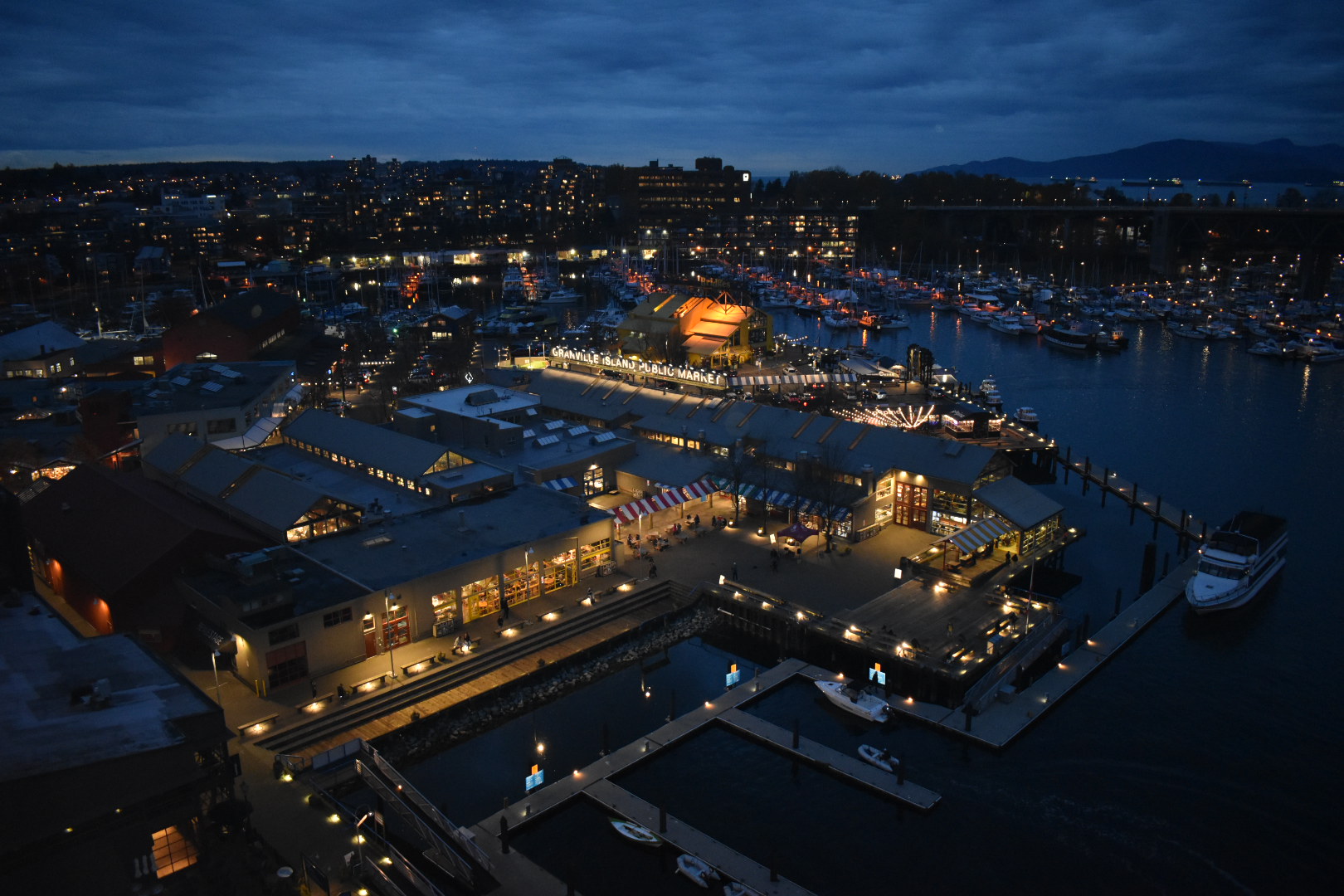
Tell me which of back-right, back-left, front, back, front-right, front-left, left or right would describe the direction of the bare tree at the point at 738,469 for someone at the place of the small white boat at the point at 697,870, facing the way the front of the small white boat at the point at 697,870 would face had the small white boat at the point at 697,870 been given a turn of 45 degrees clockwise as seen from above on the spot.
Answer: front

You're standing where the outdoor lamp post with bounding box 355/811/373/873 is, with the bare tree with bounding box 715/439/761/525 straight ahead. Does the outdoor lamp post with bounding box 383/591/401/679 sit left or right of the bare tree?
left

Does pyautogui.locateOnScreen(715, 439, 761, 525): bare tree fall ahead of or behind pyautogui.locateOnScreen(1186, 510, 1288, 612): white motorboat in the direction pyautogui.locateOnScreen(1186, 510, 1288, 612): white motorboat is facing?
ahead

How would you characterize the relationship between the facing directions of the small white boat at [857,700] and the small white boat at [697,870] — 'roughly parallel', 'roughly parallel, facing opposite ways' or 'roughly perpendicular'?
roughly parallel

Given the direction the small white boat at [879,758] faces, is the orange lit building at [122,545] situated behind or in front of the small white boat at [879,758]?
in front

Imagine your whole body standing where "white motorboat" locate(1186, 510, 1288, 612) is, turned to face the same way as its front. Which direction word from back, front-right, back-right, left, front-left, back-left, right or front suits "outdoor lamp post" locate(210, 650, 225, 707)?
front

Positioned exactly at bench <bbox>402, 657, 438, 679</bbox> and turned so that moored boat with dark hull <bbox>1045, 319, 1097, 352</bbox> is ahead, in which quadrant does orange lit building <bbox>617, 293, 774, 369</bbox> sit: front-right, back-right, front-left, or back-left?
front-left

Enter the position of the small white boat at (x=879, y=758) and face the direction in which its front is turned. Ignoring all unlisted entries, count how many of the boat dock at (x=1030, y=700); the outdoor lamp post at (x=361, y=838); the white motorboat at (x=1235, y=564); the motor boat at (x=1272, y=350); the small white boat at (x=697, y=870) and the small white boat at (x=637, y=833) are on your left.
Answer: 3

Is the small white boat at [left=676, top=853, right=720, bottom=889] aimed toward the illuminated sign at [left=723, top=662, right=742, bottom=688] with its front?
no

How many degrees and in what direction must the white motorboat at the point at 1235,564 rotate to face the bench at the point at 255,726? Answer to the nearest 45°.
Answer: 0° — it already faces it

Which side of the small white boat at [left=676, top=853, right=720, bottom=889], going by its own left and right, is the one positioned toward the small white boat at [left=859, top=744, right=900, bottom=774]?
right

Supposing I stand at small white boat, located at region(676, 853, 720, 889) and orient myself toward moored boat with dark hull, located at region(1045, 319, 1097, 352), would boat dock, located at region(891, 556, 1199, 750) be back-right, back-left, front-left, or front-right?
front-right

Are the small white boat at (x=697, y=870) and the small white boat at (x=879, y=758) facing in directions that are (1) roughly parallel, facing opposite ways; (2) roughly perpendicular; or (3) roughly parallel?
roughly parallel

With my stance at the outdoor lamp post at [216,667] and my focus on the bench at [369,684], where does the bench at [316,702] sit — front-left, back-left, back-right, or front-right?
front-right

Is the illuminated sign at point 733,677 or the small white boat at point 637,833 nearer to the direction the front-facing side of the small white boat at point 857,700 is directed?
the illuminated sign

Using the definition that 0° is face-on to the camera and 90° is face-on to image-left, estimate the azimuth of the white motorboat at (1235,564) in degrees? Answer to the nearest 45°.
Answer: approximately 45°

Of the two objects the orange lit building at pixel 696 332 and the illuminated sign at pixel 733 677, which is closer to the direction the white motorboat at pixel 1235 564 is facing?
the illuminated sign

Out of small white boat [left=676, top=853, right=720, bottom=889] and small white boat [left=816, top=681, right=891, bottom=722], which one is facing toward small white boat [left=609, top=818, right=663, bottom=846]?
small white boat [left=676, top=853, right=720, bottom=889]

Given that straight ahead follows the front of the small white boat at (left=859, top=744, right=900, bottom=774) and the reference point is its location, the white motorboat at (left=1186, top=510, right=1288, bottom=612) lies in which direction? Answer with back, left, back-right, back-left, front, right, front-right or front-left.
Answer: right
